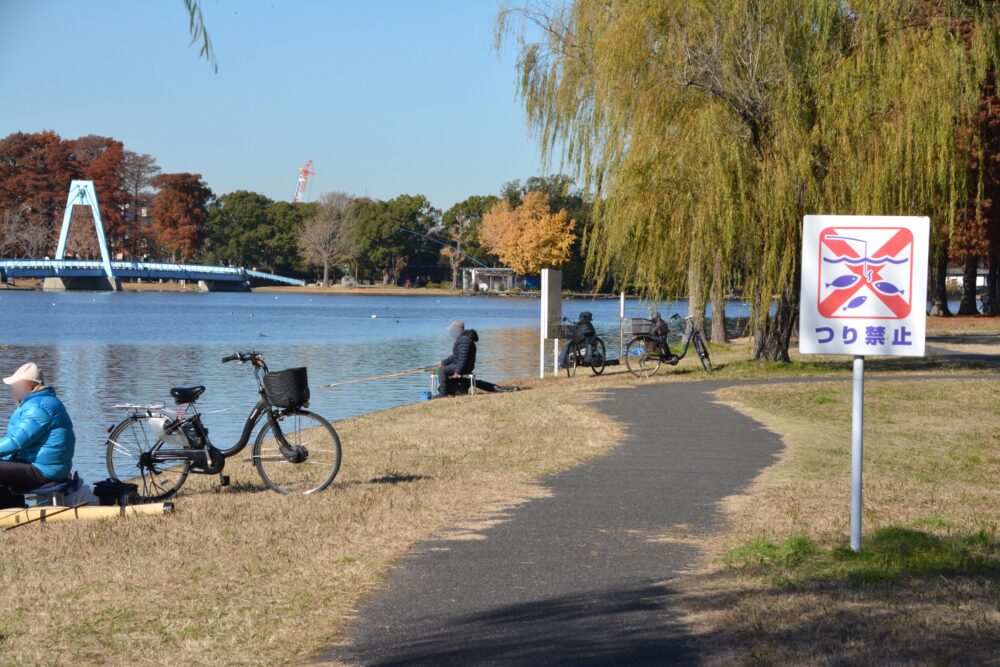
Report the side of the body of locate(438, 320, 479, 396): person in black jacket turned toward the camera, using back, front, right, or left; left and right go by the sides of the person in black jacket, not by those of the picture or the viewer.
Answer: left

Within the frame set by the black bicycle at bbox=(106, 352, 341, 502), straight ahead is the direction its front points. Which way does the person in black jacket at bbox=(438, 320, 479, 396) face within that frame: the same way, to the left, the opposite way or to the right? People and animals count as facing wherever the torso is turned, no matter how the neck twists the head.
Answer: the opposite way

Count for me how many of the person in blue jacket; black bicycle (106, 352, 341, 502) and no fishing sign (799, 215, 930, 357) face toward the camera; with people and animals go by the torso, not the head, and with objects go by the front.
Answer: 1

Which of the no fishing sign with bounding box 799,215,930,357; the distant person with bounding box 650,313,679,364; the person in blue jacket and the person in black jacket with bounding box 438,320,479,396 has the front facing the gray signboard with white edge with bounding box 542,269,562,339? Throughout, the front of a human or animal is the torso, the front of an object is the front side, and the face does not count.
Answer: the distant person

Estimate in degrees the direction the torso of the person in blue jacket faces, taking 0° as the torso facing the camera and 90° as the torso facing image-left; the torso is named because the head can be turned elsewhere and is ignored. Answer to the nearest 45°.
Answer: approximately 90°

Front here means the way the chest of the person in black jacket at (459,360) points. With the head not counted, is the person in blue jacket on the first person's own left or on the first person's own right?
on the first person's own left

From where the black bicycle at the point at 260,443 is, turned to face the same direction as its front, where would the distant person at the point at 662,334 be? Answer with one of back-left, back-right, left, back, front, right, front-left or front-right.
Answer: front-left

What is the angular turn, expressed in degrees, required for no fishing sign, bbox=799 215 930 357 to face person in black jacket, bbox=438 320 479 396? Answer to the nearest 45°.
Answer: approximately 135° to its right

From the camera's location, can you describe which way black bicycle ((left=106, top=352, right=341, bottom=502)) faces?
facing to the right of the viewer

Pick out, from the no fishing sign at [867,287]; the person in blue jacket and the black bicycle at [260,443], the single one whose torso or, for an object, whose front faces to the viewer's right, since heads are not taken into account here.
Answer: the black bicycle

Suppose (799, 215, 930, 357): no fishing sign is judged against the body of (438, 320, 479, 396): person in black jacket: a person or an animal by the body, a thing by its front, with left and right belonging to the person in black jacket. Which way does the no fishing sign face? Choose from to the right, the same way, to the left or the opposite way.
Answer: to the left

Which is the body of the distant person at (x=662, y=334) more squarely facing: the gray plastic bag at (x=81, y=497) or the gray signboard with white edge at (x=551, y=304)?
the gray signboard with white edge

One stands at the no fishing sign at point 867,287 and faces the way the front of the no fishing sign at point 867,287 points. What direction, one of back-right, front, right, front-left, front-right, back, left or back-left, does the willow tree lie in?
back
